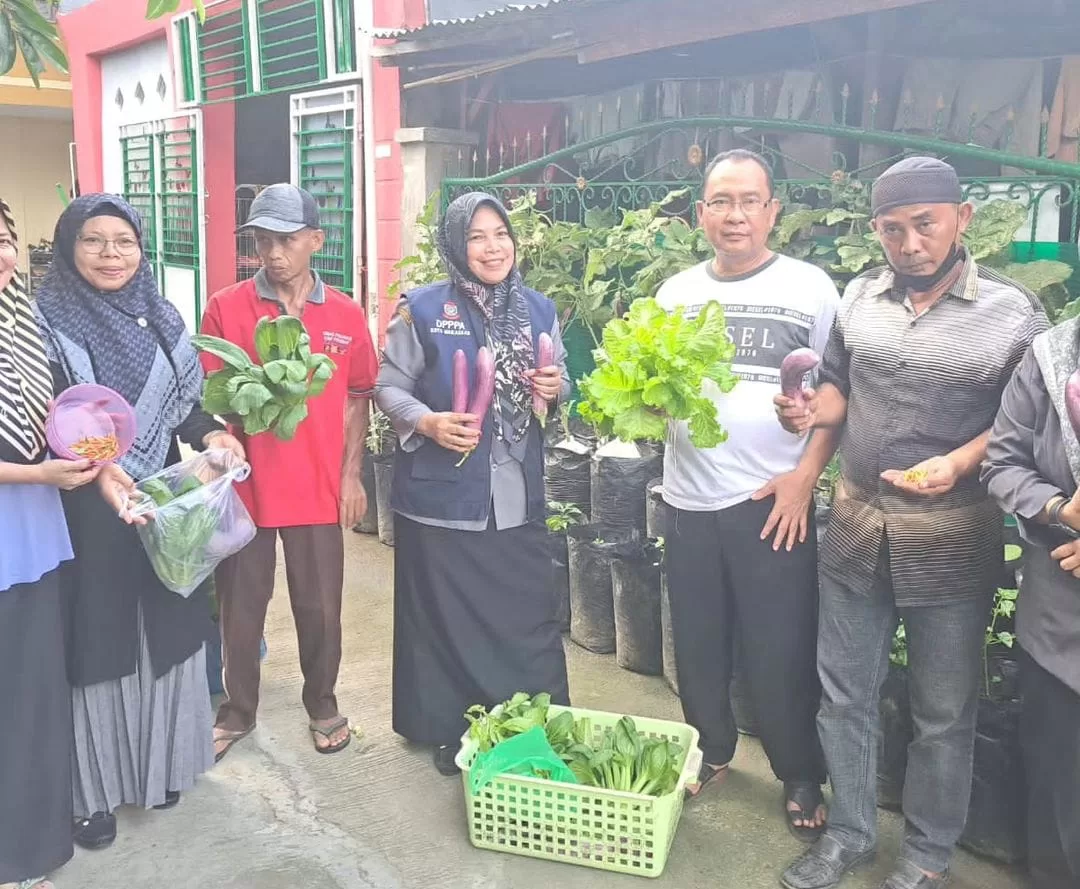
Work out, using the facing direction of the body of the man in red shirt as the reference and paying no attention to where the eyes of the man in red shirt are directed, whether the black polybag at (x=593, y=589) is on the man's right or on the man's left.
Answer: on the man's left

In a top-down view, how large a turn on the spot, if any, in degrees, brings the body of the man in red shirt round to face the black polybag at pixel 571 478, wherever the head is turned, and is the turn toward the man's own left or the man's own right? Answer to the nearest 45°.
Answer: approximately 135° to the man's own left

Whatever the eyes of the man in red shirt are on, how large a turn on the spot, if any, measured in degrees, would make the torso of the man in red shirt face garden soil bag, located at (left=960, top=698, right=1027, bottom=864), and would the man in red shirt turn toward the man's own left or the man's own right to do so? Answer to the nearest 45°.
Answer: approximately 45° to the man's own left

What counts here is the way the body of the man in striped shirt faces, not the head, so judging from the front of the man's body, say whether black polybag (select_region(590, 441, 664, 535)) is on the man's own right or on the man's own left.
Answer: on the man's own right

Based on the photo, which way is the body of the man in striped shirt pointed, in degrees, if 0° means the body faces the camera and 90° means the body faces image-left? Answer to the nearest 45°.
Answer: approximately 45°

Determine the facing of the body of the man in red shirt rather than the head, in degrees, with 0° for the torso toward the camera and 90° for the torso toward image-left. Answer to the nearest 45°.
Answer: approximately 0°

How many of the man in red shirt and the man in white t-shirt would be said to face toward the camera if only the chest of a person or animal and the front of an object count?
2

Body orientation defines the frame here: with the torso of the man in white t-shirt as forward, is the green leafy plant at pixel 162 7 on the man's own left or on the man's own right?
on the man's own right
